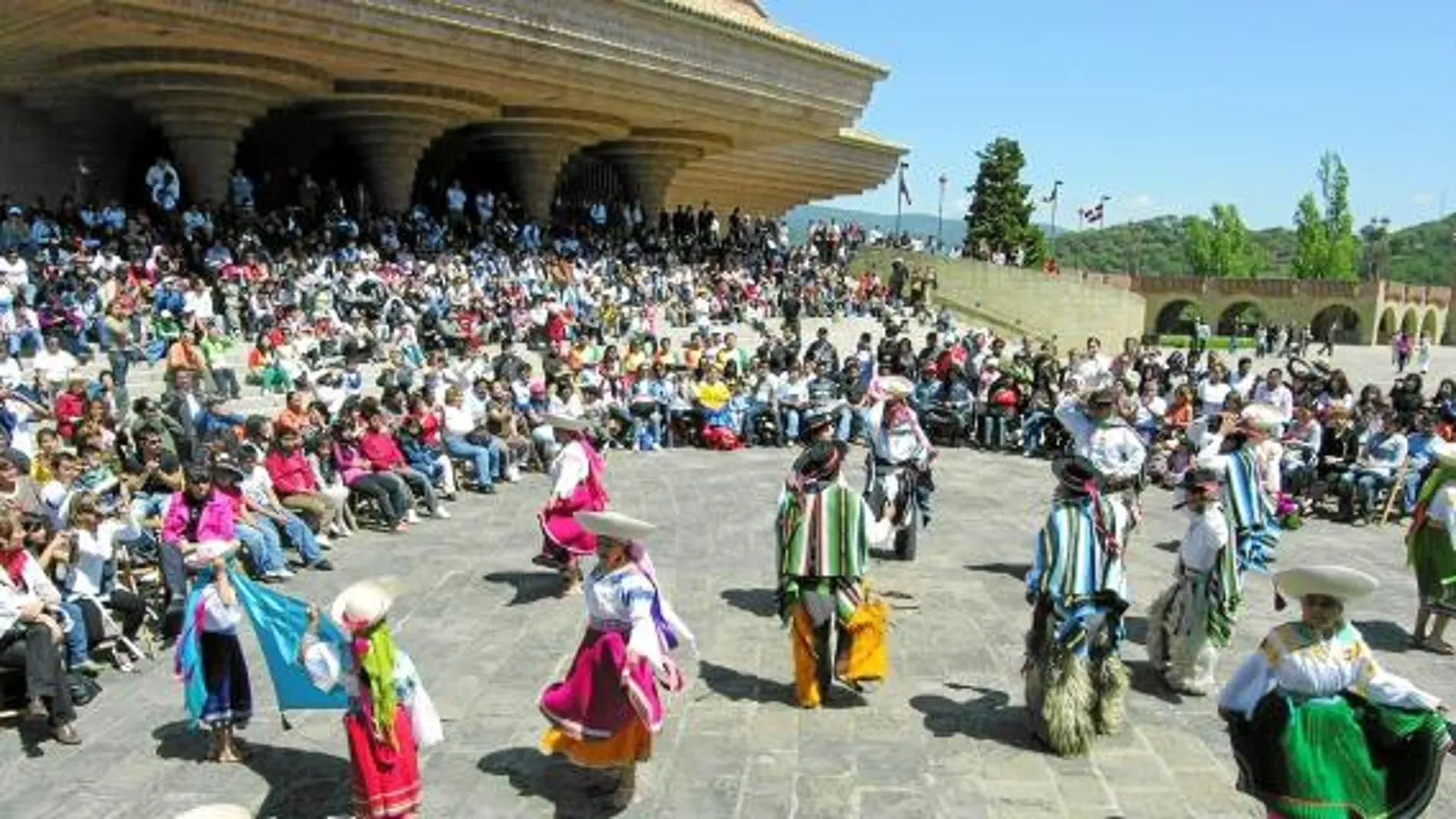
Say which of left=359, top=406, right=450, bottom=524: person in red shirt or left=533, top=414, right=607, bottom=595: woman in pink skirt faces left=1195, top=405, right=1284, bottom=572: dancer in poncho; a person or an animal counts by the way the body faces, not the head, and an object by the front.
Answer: the person in red shirt

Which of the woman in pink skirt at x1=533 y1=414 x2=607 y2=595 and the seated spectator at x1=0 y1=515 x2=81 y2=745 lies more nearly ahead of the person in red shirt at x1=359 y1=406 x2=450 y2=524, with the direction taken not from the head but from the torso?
the woman in pink skirt

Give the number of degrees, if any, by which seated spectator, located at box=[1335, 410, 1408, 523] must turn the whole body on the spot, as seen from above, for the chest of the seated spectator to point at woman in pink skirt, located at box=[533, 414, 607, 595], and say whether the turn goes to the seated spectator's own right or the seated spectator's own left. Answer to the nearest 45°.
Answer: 0° — they already face them

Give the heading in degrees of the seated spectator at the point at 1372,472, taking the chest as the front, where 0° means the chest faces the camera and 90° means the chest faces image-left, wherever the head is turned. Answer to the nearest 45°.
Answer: approximately 45°

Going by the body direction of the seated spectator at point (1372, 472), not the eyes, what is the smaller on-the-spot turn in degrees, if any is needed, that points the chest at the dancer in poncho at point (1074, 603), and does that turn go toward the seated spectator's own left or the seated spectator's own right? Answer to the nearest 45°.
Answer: approximately 45° to the seated spectator's own left

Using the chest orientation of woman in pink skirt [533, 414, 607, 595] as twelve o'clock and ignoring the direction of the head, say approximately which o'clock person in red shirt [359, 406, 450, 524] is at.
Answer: The person in red shirt is roughly at 2 o'clock from the woman in pink skirt.
